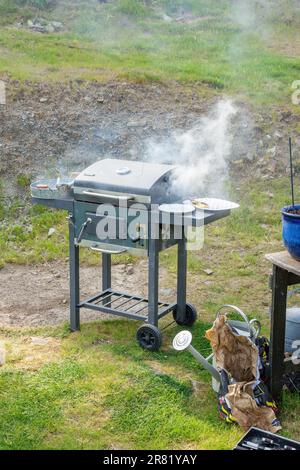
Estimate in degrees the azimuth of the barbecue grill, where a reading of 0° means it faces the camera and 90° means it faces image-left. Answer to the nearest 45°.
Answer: approximately 45°

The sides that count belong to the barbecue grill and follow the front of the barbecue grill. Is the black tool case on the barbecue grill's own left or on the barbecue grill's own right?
on the barbecue grill's own left

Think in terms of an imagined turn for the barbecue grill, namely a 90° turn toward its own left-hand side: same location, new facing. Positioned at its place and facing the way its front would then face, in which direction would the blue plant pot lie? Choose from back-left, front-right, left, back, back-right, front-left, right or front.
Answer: front

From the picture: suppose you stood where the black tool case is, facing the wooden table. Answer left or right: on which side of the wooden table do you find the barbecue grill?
left

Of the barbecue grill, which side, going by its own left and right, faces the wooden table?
left

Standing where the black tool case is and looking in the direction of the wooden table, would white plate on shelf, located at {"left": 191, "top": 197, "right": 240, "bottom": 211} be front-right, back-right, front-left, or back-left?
front-left
